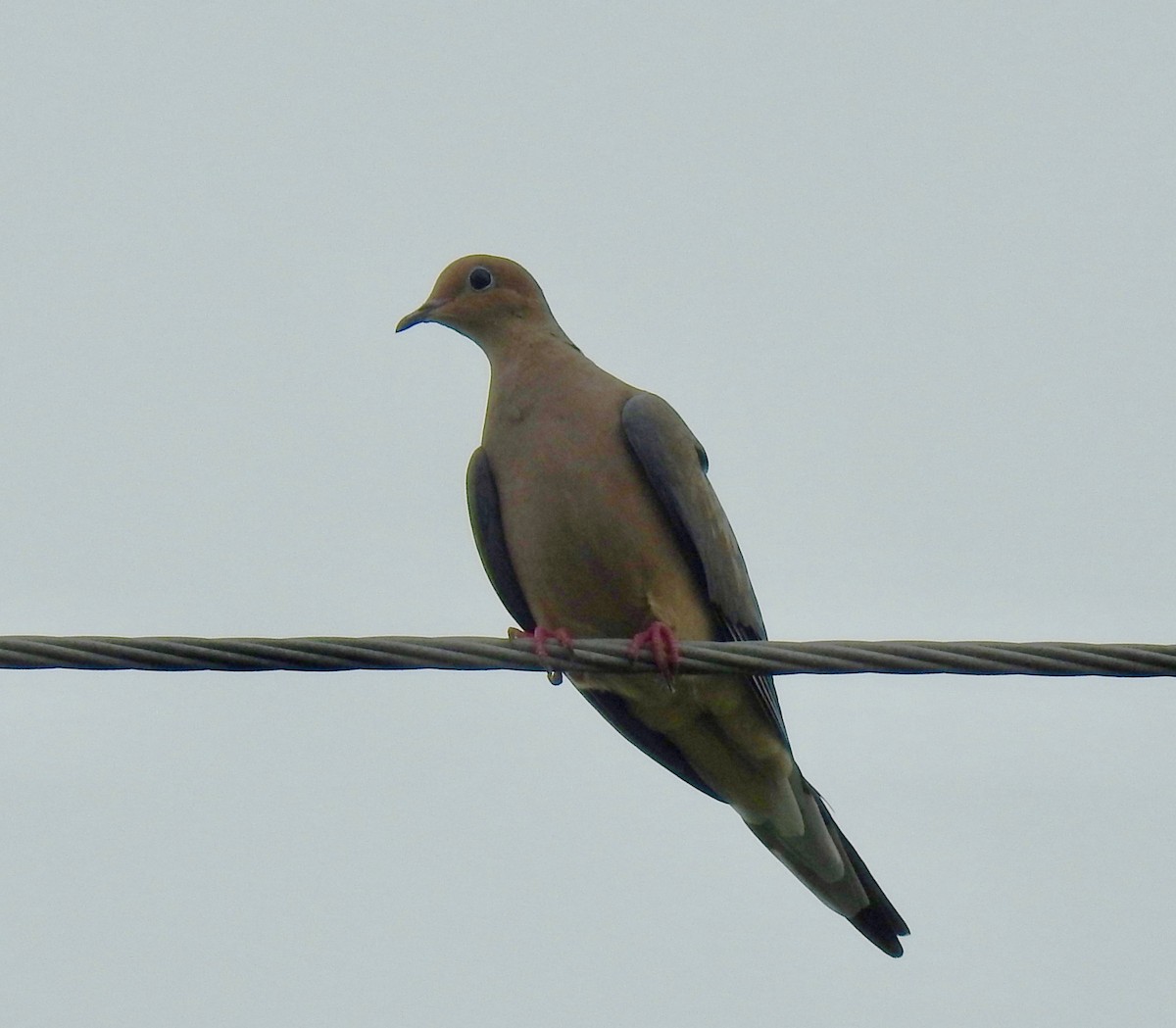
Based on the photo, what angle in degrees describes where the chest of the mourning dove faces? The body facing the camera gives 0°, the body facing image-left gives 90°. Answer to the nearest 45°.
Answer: approximately 45°
